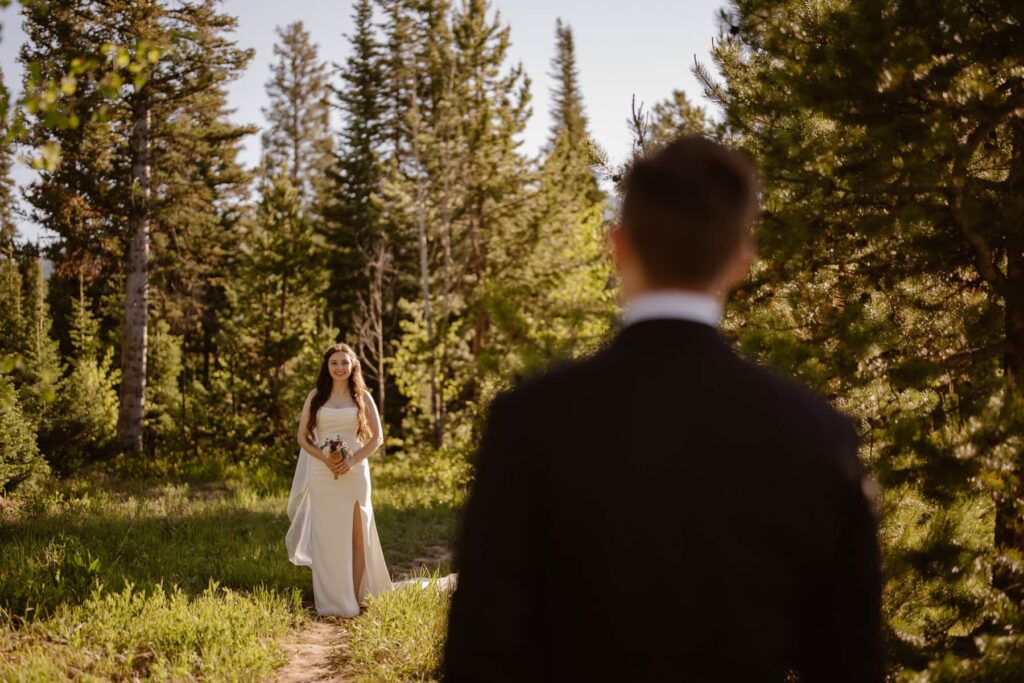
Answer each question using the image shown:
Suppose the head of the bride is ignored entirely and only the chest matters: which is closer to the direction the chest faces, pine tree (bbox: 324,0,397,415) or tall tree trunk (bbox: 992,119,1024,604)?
the tall tree trunk

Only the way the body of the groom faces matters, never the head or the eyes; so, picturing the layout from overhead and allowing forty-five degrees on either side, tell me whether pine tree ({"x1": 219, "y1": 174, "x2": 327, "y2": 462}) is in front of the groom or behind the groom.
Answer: in front

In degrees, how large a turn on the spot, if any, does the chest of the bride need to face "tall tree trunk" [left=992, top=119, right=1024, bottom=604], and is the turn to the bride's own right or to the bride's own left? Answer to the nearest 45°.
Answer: approximately 45° to the bride's own left

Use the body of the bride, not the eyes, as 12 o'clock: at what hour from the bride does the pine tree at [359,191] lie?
The pine tree is roughly at 6 o'clock from the bride.

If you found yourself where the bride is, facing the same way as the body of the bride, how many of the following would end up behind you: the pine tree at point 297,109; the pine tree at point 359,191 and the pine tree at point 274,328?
3

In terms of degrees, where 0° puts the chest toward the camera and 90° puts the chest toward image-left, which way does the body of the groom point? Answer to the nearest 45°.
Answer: approximately 180°

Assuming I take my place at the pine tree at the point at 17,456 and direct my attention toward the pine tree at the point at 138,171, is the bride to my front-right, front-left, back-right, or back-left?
back-right

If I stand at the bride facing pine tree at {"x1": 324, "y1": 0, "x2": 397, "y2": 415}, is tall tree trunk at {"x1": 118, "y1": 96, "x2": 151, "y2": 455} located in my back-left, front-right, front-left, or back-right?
front-left

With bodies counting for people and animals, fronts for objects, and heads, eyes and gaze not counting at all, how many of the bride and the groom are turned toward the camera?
1

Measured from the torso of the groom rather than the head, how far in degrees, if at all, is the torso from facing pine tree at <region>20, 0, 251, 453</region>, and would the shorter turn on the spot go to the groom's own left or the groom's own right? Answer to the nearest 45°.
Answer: approximately 45° to the groom's own left

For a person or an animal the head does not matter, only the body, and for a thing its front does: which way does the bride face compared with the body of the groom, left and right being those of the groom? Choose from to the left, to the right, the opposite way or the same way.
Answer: the opposite way

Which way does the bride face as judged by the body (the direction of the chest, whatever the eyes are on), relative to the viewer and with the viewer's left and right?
facing the viewer

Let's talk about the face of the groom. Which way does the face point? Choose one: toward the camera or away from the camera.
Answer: away from the camera
